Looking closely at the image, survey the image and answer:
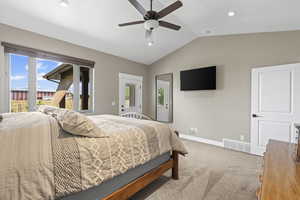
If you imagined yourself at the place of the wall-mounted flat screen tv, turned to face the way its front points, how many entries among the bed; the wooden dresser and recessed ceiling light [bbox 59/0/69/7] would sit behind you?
0

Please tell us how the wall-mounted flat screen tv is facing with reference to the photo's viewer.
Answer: facing the viewer and to the left of the viewer

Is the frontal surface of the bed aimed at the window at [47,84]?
no

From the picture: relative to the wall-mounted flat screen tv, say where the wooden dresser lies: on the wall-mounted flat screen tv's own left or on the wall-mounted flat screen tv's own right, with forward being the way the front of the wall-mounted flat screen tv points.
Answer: on the wall-mounted flat screen tv's own left

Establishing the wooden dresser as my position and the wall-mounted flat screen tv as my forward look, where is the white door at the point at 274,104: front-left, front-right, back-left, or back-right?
front-right

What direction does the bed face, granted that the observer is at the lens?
facing away from the viewer and to the right of the viewer

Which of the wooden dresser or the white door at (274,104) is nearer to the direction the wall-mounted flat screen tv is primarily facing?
the wooden dresser
